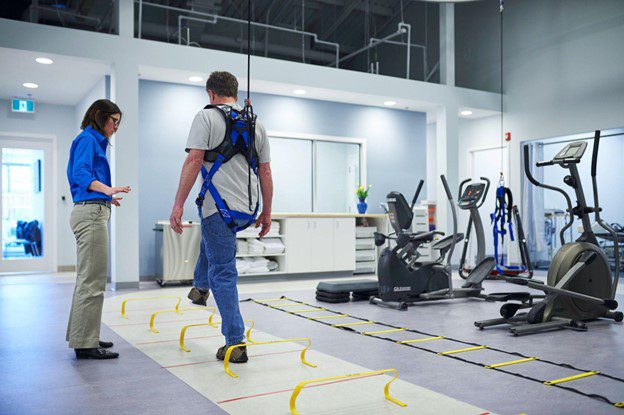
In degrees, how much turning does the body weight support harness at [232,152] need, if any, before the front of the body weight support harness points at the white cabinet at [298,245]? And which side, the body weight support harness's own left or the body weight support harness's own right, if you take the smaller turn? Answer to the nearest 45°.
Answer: approximately 45° to the body weight support harness's own right

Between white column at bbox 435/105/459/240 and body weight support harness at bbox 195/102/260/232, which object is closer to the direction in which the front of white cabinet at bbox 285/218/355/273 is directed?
the body weight support harness

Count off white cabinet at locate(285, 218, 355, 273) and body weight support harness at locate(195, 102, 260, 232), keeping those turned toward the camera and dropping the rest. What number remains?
1

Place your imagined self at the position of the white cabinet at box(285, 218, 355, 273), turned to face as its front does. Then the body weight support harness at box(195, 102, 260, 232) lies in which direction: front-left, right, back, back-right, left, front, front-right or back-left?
front

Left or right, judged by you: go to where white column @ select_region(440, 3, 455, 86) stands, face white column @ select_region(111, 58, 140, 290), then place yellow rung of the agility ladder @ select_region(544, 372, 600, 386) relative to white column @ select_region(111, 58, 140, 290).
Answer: left

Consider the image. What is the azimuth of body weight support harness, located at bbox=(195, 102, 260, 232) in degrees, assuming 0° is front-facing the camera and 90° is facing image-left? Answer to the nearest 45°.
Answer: approximately 135°

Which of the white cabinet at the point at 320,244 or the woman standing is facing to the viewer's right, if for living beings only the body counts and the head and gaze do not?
the woman standing

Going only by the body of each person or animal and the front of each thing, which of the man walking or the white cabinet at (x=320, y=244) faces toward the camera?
the white cabinet

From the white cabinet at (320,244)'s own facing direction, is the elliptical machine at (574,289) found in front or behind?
in front

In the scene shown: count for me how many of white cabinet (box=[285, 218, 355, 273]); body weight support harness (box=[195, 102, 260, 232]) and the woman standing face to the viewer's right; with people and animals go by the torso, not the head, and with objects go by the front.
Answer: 1

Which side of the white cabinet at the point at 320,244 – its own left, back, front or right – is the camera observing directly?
front

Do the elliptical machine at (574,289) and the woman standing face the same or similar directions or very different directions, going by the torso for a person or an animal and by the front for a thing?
same or similar directions

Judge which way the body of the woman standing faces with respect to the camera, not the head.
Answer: to the viewer's right

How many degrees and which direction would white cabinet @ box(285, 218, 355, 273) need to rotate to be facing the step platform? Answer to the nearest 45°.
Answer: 0° — it already faces it

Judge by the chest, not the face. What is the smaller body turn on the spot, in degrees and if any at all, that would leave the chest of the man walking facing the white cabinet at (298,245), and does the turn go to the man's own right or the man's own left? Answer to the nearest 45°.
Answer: approximately 45° to the man's own right
